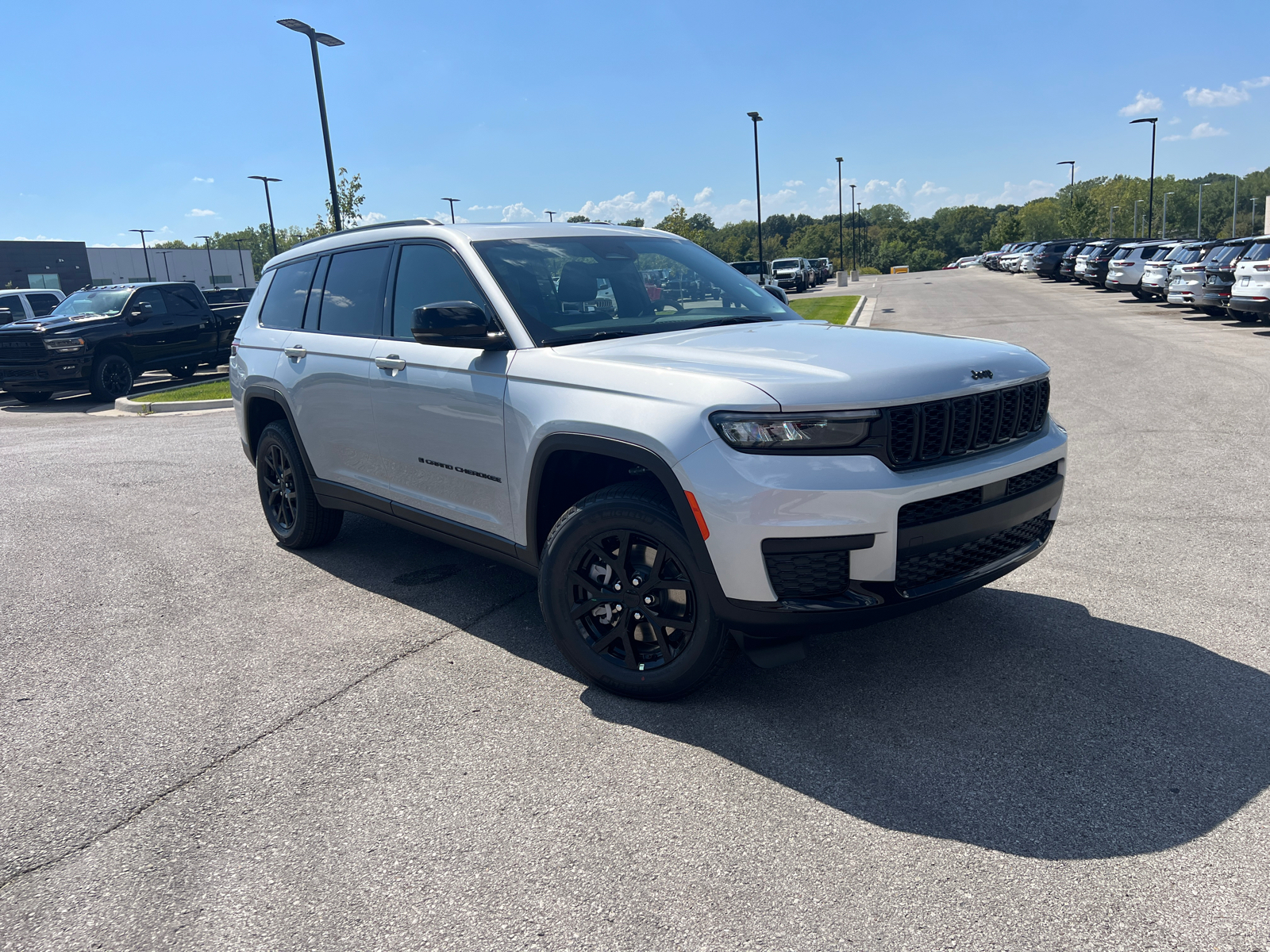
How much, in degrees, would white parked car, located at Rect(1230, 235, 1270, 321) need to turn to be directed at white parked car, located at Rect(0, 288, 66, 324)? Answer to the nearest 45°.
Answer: approximately 180°

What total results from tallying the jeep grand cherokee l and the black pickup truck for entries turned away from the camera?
0

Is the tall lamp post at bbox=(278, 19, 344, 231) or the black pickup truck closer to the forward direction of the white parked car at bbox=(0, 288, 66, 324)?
the black pickup truck

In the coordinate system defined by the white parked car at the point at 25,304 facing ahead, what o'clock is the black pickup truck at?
The black pickup truck is roughly at 10 o'clock from the white parked car.

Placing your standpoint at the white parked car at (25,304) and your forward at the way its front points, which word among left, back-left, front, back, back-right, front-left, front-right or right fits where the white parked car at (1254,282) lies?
left

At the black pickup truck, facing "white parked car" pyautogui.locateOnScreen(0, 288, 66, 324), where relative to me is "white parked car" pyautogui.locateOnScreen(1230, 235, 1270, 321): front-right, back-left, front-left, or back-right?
back-right

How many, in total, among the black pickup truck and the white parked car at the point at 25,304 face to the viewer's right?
0

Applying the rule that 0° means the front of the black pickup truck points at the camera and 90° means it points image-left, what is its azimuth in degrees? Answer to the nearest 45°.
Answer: approximately 45°

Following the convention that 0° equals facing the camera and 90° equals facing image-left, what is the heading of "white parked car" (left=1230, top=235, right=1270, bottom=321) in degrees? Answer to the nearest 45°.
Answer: approximately 225°

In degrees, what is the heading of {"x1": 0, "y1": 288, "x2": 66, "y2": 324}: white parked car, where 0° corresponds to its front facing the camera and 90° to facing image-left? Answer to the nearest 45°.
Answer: approximately 45°

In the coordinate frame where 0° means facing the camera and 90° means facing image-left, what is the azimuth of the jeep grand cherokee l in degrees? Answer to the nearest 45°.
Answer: approximately 315°
